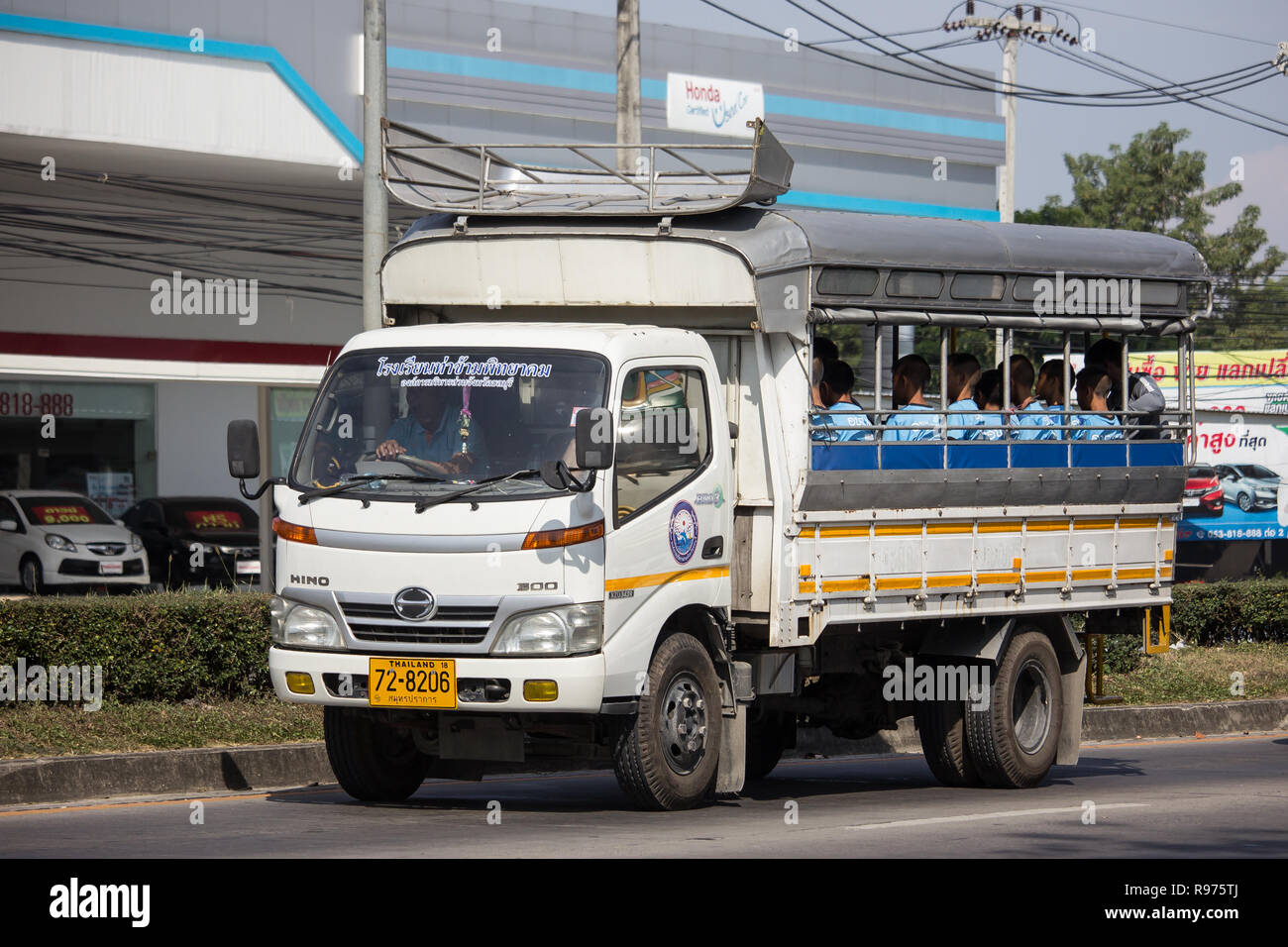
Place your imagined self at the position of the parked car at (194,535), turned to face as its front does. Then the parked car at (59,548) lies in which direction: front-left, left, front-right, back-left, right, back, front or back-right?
right

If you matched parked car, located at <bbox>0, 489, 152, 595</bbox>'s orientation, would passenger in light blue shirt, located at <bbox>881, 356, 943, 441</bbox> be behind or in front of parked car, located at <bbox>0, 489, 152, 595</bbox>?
in front

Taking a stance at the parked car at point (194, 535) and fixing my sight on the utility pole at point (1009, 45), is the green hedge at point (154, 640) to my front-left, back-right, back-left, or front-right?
back-right

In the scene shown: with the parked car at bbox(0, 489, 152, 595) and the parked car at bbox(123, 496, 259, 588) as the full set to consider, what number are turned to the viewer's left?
0

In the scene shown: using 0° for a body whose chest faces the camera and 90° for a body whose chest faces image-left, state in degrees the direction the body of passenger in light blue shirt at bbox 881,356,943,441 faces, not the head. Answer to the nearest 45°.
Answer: approximately 135°

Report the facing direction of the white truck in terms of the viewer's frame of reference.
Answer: facing the viewer and to the left of the viewer

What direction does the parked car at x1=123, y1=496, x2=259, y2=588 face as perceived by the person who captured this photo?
facing the viewer and to the right of the viewer

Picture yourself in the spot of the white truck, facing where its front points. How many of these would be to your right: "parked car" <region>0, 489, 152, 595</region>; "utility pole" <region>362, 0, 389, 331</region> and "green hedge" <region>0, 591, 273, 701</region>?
3

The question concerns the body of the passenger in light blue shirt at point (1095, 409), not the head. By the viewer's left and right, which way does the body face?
facing away from the viewer and to the left of the viewer
